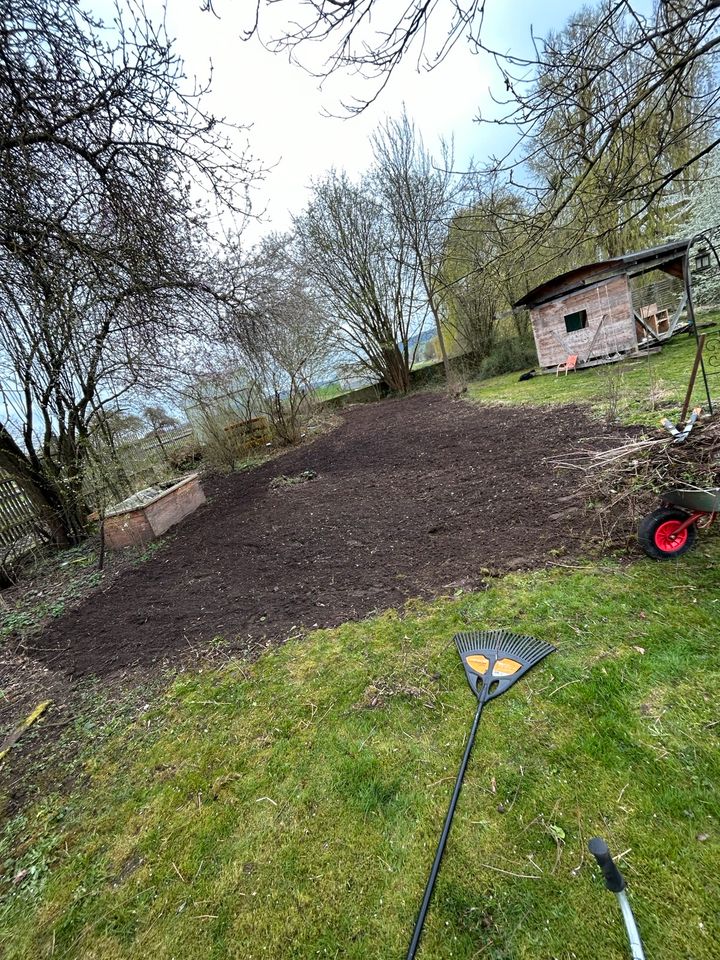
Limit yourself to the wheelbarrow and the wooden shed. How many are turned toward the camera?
1

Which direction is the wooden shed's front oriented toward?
toward the camera

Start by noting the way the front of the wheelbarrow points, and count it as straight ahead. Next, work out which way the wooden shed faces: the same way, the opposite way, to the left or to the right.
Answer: to the left

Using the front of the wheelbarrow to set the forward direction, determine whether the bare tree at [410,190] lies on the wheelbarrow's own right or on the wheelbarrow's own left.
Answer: on the wheelbarrow's own right

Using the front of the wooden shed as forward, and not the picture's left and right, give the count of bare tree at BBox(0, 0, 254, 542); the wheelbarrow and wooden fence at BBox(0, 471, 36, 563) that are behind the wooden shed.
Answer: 0

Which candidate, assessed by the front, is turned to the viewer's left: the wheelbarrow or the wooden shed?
the wheelbarrow

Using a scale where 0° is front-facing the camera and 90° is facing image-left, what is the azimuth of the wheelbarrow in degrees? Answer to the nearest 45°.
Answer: approximately 90°

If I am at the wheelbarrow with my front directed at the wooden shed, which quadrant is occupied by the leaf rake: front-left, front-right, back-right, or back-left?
back-left

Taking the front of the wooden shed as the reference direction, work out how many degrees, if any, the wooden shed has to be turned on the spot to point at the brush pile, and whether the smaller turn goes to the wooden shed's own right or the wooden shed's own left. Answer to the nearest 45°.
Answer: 0° — it already faces it

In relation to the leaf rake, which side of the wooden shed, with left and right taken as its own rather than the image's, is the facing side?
front

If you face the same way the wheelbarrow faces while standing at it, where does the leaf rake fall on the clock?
The leaf rake is roughly at 10 o'clock from the wheelbarrow.

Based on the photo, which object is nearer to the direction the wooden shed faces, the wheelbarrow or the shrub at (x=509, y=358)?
the wheelbarrow

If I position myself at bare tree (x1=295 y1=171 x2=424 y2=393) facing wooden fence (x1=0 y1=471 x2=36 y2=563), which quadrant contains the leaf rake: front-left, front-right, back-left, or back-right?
front-left

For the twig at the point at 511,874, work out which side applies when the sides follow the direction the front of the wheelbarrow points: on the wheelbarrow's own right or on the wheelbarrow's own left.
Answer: on the wheelbarrow's own left
